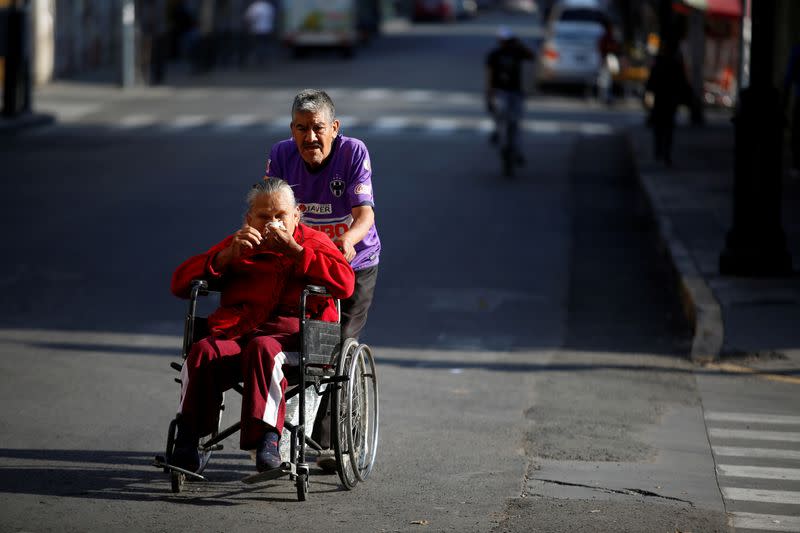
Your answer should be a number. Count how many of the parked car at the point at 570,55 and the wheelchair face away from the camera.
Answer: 1

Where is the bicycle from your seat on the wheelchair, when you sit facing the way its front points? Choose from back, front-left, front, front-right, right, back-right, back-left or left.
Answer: back-right

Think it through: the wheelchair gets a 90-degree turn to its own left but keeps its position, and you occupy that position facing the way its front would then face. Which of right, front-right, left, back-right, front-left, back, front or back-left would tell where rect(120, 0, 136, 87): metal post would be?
back-left

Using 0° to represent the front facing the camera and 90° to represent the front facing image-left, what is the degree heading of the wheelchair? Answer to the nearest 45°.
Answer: approximately 45°

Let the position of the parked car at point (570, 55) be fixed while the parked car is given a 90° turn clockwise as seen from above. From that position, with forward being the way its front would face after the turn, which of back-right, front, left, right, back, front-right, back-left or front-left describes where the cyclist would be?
right

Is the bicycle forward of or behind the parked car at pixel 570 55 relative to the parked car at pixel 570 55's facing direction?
behind

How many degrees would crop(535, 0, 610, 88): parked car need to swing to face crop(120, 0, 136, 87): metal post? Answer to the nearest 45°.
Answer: approximately 90° to its left

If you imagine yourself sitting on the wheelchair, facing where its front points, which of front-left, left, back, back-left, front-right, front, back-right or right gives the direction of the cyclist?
back-right

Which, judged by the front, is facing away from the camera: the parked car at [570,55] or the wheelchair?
the parked car

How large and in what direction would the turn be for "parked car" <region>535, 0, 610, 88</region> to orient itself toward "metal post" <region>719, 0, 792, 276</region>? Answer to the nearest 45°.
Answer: approximately 180°

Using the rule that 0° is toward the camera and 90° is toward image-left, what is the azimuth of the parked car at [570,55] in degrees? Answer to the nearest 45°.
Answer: approximately 180°
